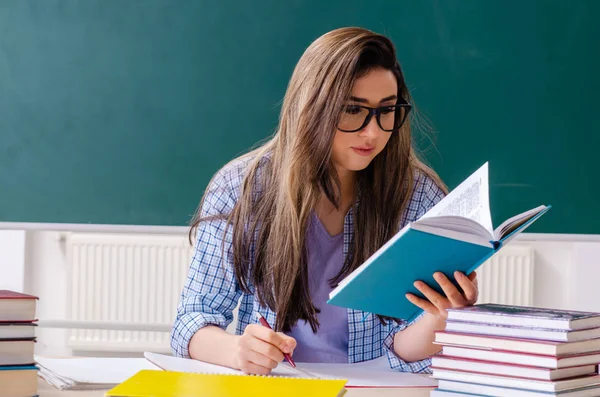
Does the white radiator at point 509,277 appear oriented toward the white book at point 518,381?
yes

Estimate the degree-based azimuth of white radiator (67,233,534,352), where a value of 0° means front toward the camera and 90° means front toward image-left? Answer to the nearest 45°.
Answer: approximately 0°

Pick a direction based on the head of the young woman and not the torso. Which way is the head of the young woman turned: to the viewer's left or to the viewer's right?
to the viewer's right

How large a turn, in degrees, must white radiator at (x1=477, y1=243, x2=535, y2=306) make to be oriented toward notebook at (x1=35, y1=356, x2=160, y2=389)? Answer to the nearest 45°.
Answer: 0° — it already faces it

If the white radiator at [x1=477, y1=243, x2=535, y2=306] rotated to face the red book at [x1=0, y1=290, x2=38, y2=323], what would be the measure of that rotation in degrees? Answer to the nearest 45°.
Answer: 0° — it already faces it

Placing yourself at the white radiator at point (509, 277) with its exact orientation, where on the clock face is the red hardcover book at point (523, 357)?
The red hardcover book is roughly at 12 o'clock from the white radiator.
